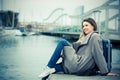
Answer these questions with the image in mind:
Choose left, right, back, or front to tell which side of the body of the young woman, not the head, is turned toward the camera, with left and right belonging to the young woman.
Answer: left

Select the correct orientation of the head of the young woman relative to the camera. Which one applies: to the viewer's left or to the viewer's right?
to the viewer's left
